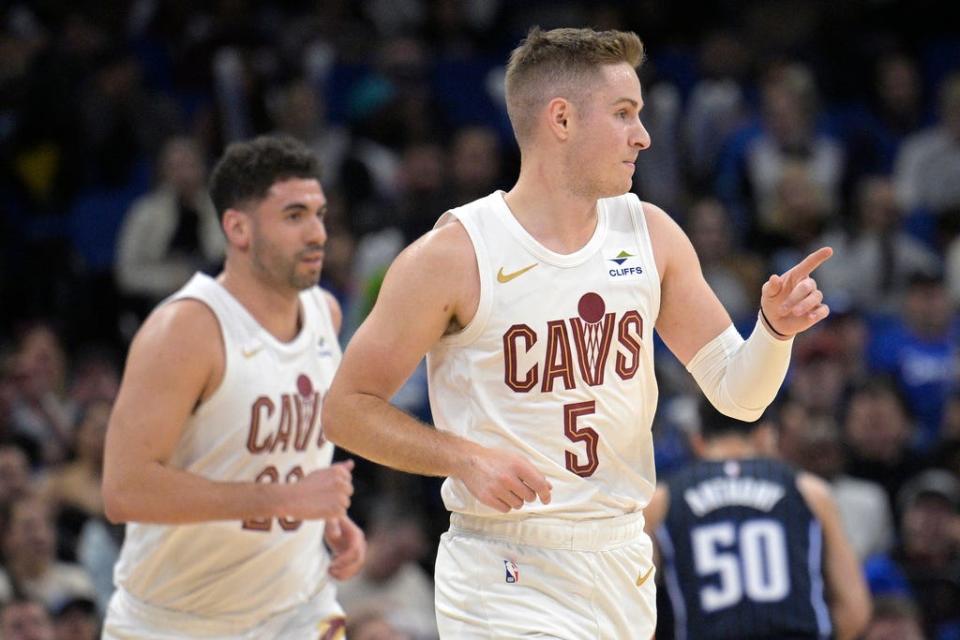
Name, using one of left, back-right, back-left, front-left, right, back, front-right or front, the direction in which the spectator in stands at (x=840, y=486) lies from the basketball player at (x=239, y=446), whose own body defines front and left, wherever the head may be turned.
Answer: left

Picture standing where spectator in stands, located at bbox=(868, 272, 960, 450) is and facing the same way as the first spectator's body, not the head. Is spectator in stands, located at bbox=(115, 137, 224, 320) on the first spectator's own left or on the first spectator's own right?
on the first spectator's own right

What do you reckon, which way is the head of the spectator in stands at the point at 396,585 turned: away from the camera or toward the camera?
toward the camera

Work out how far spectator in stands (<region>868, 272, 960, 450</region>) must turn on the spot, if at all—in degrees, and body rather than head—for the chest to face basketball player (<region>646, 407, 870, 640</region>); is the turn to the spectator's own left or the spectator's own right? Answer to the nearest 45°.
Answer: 0° — they already face them

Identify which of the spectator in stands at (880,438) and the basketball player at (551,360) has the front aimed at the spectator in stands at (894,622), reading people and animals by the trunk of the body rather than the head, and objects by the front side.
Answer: the spectator in stands at (880,438)

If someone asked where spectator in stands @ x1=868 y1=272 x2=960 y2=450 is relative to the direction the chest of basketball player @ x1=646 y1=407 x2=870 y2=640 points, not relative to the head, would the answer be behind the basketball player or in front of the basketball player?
in front

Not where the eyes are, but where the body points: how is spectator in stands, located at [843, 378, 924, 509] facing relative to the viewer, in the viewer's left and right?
facing the viewer

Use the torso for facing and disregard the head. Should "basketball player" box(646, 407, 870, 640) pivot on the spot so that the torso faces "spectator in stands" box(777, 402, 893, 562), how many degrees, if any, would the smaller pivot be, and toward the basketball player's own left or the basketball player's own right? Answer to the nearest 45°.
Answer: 0° — they already face them

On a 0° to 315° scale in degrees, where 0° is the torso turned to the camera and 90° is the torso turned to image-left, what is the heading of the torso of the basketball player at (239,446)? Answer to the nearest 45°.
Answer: approximately 315°

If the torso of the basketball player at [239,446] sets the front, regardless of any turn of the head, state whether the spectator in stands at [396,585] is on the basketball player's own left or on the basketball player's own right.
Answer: on the basketball player's own left

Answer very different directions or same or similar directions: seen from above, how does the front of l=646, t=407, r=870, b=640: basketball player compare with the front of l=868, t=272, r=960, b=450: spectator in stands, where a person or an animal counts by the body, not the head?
very different directions

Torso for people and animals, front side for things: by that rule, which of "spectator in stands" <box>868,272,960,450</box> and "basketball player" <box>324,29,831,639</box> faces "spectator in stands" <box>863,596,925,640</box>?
"spectator in stands" <box>868,272,960,450</box>

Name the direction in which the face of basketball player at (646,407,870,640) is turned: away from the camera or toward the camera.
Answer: away from the camera

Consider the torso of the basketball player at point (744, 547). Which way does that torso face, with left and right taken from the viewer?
facing away from the viewer

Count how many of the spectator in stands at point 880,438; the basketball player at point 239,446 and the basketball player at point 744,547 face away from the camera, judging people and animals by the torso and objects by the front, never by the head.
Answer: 1

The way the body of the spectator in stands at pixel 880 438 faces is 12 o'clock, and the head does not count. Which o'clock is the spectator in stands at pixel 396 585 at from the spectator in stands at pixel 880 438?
the spectator in stands at pixel 396 585 is roughly at 2 o'clock from the spectator in stands at pixel 880 438.
